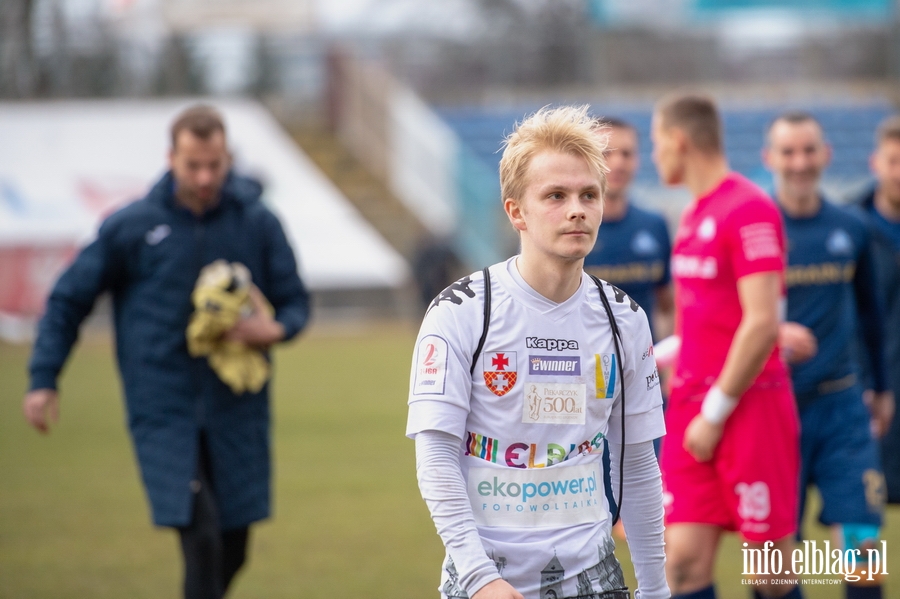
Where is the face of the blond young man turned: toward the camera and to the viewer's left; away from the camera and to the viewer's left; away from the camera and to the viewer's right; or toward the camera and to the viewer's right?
toward the camera and to the viewer's right

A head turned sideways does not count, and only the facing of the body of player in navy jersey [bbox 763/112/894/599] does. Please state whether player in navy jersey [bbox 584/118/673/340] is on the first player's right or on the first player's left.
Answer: on the first player's right

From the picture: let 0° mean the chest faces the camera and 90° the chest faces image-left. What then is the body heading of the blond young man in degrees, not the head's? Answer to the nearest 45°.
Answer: approximately 0°

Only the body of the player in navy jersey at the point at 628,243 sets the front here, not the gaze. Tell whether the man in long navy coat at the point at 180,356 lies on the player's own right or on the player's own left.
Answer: on the player's own right

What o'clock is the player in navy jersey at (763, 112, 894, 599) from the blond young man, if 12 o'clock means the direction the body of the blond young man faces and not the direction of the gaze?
The player in navy jersey is roughly at 7 o'clock from the blond young man.

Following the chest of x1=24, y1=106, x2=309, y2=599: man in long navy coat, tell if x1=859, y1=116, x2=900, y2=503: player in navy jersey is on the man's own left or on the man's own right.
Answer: on the man's own left

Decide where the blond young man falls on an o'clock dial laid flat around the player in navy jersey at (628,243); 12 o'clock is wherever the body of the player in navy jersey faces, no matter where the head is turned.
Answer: The blond young man is roughly at 12 o'clock from the player in navy jersey.

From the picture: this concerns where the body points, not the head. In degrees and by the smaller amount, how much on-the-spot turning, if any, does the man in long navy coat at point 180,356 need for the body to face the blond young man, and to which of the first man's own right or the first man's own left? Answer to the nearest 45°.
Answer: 0° — they already face them
